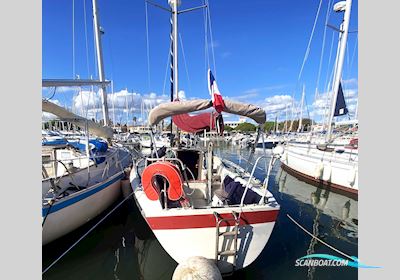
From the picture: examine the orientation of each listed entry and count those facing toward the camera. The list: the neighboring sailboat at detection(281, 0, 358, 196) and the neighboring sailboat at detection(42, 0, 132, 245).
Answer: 0
